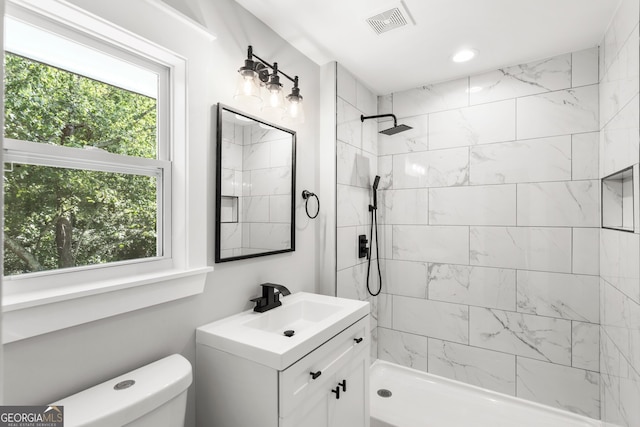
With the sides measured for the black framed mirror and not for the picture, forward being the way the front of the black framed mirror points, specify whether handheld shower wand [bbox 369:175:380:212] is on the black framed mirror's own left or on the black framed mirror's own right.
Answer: on the black framed mirror's own left

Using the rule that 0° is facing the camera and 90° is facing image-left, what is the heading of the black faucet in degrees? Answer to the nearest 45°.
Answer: approximately 315°

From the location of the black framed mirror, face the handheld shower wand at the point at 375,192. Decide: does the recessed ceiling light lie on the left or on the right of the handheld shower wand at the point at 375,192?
right

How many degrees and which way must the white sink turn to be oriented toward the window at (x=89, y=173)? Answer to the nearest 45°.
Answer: approximately 135° to its right

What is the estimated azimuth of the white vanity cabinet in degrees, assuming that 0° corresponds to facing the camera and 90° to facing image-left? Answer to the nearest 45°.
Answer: approximately 315°

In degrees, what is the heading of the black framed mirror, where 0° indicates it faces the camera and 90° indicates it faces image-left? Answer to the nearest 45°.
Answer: approximately 315°

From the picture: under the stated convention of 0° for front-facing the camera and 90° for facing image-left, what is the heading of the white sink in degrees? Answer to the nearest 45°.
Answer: approximately 315°

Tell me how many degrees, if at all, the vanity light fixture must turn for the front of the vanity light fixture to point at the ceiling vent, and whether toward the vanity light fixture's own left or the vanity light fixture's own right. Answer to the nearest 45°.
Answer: approximately 45° to the vanity light fixture's own left

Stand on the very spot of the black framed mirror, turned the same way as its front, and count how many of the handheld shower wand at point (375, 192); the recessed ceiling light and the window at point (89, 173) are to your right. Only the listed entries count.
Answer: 1

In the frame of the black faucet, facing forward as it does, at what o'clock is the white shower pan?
The white shower pan is roughly at 10 o'clock from the black faucet.
